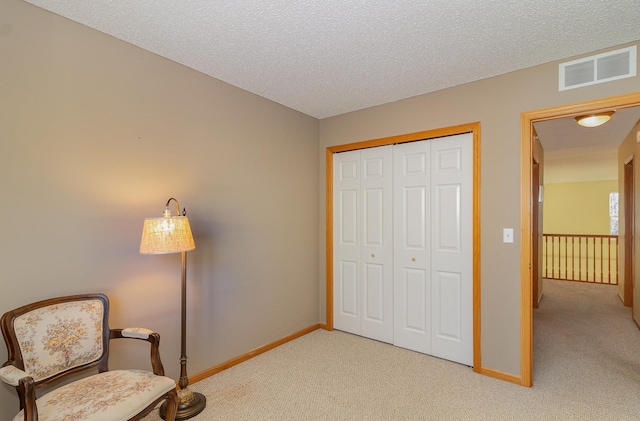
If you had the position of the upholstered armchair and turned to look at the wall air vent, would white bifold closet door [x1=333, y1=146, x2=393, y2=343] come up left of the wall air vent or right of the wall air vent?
left

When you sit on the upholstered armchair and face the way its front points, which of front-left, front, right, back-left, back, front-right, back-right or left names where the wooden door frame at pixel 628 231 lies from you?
front-left

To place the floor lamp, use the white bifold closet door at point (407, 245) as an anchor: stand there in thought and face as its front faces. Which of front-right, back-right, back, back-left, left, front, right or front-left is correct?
front

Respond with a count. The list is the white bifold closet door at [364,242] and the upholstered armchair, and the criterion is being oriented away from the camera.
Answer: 0

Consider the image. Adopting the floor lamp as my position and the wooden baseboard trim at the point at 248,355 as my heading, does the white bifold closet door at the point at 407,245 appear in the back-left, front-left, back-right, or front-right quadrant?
front-right

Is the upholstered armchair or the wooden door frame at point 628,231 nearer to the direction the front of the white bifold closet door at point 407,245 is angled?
the upholstered armchair

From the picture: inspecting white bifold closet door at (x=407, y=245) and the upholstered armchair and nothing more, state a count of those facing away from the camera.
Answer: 0

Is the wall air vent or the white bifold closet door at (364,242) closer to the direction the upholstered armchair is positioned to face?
the wall air vent

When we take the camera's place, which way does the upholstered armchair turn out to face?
facing the viewer and to the right of the viewer

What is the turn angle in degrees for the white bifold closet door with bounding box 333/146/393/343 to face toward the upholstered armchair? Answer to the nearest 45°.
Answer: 0° — it already faces it

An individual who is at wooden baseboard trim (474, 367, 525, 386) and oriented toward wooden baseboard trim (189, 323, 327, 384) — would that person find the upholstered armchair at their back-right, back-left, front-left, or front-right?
front-left

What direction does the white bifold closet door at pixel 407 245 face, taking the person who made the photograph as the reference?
facing the viewer and to the left of the viewer

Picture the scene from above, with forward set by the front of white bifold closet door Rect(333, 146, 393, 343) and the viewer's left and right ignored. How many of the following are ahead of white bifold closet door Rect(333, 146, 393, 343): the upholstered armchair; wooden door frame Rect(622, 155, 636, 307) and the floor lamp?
2
